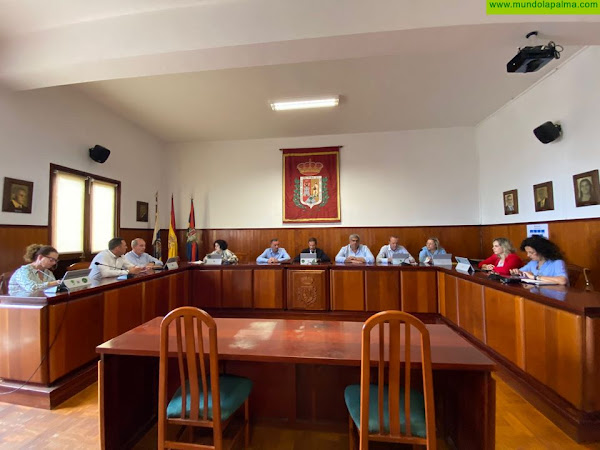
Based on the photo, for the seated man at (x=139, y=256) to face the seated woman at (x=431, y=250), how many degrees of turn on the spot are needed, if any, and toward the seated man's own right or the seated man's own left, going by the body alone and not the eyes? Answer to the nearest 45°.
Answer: approximately 45° to the seated man's own left

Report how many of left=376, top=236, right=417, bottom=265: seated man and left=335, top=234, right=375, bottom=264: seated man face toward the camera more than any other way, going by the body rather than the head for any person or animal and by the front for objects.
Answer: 2

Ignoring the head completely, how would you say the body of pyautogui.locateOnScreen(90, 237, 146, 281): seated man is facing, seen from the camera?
to the viewer's right

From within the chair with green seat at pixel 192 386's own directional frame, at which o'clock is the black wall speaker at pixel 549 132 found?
The black wall speaker is roughly at 1 o'clock from the chair with green seat.

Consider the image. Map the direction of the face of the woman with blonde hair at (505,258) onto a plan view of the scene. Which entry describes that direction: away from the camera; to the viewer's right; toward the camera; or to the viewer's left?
to the viewer's left

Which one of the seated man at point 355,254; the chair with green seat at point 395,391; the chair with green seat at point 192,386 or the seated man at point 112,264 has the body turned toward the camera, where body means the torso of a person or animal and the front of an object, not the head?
the seated man at point 355,254

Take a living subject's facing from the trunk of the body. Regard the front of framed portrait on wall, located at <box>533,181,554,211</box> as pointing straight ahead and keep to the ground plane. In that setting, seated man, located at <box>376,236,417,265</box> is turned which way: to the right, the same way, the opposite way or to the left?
to the left

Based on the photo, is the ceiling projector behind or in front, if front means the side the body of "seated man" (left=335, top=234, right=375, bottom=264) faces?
in front

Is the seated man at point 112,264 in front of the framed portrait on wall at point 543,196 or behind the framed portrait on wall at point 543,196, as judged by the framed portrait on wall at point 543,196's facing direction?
in front

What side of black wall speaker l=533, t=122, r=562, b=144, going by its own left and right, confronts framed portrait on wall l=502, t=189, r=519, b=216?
right
